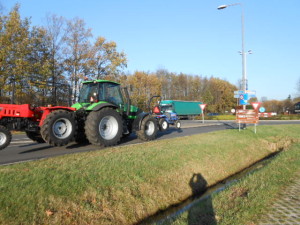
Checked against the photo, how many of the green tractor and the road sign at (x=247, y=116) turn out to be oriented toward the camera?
1

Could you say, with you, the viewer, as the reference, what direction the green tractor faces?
facing away from the viewer and to the right of the viewer

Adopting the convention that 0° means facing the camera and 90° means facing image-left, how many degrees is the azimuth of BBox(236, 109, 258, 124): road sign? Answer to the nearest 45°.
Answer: approximately 0°

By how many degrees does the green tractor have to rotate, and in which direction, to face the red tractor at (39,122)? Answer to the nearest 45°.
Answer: approximately 180°
